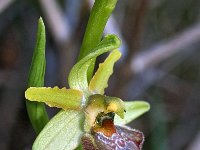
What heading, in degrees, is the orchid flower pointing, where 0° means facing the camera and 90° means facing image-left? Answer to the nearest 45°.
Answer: approximately 315°
